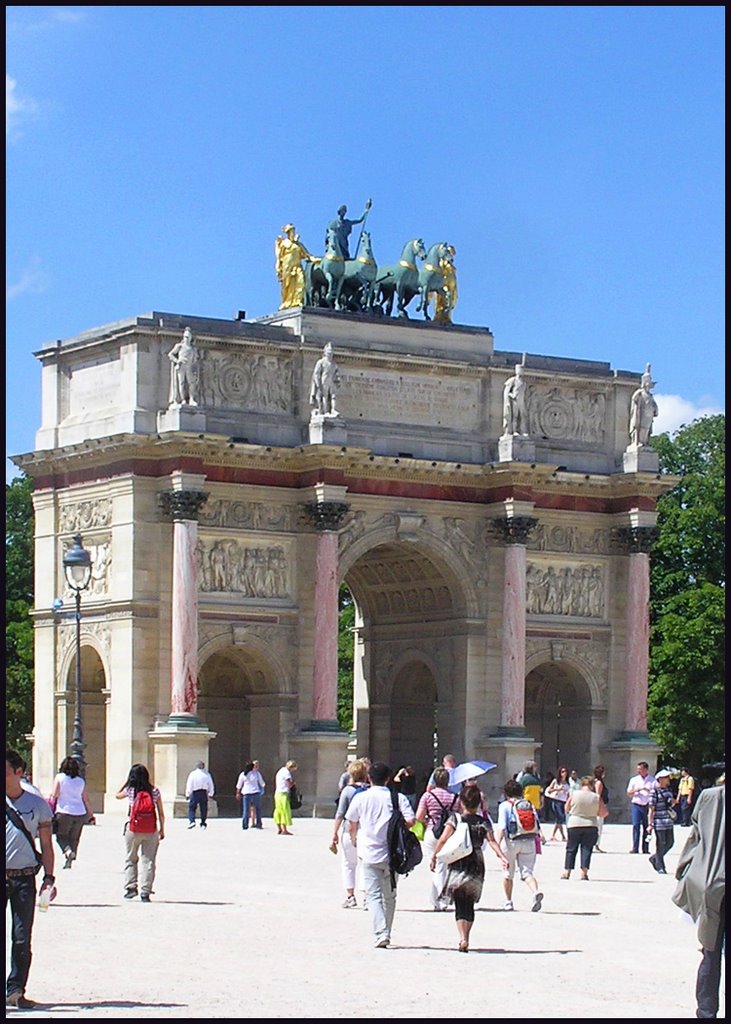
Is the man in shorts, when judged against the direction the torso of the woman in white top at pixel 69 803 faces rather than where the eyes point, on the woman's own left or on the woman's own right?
on the woman's own right

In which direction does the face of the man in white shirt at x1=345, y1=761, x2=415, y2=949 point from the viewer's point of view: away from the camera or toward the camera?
away from the camera

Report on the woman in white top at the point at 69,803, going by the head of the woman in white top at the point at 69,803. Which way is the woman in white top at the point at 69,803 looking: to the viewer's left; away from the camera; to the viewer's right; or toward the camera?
away from the camera

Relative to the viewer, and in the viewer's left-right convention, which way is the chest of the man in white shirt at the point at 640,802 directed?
facing the viewer

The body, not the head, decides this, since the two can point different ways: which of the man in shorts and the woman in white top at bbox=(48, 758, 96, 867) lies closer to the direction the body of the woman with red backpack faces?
the woman in white top

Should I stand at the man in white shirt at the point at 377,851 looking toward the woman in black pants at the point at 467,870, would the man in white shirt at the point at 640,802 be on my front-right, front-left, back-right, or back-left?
front-left

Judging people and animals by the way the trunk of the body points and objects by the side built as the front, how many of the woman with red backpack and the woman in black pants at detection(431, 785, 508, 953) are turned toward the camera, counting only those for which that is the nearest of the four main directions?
0

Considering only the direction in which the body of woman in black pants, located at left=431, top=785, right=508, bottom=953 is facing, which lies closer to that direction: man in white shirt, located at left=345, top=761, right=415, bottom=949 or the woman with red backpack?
the woman with red backpack

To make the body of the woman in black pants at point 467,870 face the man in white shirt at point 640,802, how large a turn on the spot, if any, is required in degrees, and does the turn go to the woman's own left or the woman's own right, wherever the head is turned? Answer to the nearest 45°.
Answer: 0° — they already face them

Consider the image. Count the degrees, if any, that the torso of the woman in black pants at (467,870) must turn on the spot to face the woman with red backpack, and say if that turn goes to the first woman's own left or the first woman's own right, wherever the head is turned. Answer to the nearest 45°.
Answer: approximately 45° to the first woman's own left

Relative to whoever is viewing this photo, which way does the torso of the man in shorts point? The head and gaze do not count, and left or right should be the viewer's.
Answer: facing away from the viewer and to the left of the viewer

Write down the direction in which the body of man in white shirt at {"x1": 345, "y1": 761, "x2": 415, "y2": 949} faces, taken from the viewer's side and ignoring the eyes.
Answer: away from the camera

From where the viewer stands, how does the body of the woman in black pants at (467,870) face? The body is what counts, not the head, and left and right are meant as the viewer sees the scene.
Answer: facing away from the viewer

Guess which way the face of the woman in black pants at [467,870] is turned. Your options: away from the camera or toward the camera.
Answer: away from the camera
